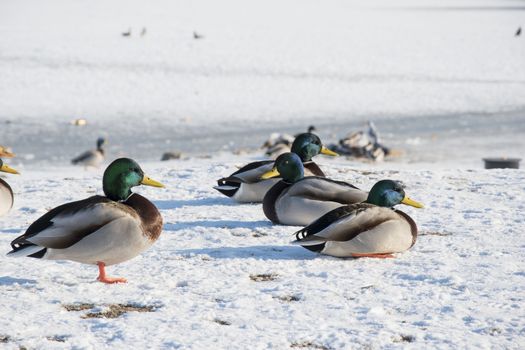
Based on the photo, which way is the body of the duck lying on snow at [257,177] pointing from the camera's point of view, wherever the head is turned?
to the viewer's right

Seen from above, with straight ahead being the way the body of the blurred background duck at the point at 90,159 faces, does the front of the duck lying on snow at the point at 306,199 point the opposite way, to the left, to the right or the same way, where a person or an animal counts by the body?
the opposite way

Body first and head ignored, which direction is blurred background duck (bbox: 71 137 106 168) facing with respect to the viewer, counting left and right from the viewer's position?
facing to the right of the viewer

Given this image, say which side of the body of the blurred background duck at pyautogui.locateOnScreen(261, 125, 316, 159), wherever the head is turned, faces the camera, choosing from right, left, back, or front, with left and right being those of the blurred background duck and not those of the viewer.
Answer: right

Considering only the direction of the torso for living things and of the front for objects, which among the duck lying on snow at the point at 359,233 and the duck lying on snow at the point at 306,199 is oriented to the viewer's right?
the duck lying on snow at the point at 359,233

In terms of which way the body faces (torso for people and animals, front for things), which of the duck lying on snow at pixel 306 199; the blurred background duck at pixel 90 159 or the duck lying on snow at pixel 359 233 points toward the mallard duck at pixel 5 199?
the duck lying on snow at pixel 306 199

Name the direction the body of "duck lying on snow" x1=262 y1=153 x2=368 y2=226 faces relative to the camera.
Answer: to the viewer's left

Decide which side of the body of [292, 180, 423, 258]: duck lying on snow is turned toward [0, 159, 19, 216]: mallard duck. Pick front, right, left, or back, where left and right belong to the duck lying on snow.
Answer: back

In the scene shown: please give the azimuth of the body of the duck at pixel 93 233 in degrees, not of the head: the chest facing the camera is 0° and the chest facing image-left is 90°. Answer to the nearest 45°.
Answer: approximately 270°

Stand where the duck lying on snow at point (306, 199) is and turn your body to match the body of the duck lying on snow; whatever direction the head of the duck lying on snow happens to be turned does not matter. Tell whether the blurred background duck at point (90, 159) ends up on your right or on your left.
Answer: on your right

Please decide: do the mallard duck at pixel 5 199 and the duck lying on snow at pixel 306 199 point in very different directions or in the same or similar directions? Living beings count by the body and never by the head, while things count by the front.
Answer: very different directions
